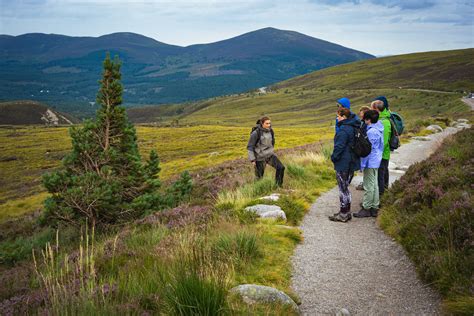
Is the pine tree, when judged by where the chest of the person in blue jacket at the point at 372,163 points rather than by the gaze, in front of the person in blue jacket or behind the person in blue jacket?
in front

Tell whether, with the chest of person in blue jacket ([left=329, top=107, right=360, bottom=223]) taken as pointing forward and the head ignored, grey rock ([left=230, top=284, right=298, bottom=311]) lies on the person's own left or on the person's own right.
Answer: on the person's own left

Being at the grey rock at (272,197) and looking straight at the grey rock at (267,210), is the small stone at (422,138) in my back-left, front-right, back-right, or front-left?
back-left

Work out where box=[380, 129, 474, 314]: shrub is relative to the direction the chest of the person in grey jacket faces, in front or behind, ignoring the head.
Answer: in front

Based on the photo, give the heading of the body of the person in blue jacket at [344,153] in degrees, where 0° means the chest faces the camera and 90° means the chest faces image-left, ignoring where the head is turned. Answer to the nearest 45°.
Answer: approximately 90°

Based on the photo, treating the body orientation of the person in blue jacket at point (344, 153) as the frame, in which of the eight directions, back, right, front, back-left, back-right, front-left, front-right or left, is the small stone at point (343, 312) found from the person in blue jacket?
left

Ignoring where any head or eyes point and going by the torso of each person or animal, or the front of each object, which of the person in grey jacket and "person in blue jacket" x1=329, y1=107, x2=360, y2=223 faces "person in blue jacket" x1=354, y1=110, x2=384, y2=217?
the person in grey jacket

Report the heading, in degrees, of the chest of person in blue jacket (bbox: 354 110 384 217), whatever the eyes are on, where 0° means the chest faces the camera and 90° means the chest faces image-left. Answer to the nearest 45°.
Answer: approximately 90°

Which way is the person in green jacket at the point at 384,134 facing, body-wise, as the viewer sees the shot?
to the viewer's left

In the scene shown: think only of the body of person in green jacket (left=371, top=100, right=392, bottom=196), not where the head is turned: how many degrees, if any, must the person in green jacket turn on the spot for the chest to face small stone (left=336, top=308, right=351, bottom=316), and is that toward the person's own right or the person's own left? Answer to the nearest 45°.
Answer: approximately 90° to the person's own left

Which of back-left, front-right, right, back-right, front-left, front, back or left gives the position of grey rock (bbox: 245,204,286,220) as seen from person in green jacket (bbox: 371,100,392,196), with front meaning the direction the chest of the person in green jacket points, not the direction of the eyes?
front-left

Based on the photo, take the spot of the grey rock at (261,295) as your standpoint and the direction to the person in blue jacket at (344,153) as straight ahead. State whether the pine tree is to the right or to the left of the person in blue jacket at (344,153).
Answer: left
